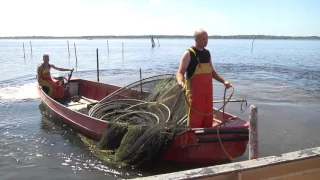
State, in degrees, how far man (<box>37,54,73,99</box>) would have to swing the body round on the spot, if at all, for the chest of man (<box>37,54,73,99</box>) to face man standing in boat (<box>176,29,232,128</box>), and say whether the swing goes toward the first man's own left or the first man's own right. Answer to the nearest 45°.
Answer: approximately 45° to the first man's own right

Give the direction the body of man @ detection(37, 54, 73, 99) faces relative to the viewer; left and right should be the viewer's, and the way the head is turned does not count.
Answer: facing the viewer and to the right of the viewer

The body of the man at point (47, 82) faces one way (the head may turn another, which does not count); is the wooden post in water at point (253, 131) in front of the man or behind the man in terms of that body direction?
in front

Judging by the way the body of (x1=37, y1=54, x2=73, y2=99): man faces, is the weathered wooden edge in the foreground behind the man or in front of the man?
in front

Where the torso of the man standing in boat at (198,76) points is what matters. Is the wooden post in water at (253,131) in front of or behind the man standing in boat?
in front

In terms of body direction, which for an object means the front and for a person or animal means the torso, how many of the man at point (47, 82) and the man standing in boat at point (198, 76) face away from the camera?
0
